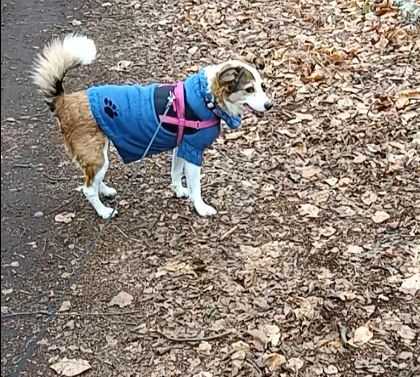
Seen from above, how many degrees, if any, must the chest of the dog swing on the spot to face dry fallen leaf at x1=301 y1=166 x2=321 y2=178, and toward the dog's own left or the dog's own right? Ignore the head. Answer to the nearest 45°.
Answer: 0° — it already faces it

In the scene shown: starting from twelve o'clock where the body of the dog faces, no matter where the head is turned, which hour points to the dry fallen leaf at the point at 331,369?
The dry fallen leaf is roughly at 2 o'clock from the dog.

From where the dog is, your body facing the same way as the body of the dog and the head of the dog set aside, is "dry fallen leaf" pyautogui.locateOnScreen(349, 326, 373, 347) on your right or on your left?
on your right

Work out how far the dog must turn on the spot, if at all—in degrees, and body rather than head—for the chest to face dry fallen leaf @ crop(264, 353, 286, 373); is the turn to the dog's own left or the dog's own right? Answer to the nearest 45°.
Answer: approximately 90° to the dog's own right

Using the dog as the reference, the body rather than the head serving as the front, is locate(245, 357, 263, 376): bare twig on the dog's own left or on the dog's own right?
on the dog's own right

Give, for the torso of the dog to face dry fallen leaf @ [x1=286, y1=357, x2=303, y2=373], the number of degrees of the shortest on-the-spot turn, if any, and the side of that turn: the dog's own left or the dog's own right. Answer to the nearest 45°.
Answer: approximately 45° to the dog's own right

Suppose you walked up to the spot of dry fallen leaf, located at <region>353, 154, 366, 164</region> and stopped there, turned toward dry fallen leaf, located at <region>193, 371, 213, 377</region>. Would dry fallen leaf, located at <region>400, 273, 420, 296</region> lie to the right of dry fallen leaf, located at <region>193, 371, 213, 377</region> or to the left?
left

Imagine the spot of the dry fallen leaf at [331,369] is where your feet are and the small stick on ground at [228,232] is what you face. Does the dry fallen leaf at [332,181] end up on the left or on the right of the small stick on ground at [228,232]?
right

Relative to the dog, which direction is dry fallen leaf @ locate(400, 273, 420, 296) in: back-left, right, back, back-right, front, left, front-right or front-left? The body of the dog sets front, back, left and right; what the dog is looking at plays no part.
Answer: front-right

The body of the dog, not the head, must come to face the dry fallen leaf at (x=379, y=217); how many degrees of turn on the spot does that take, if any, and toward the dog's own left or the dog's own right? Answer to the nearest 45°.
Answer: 0° — it already faces it

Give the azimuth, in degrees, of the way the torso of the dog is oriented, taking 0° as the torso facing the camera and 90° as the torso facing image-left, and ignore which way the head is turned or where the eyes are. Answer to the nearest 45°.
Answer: approximately 270°
